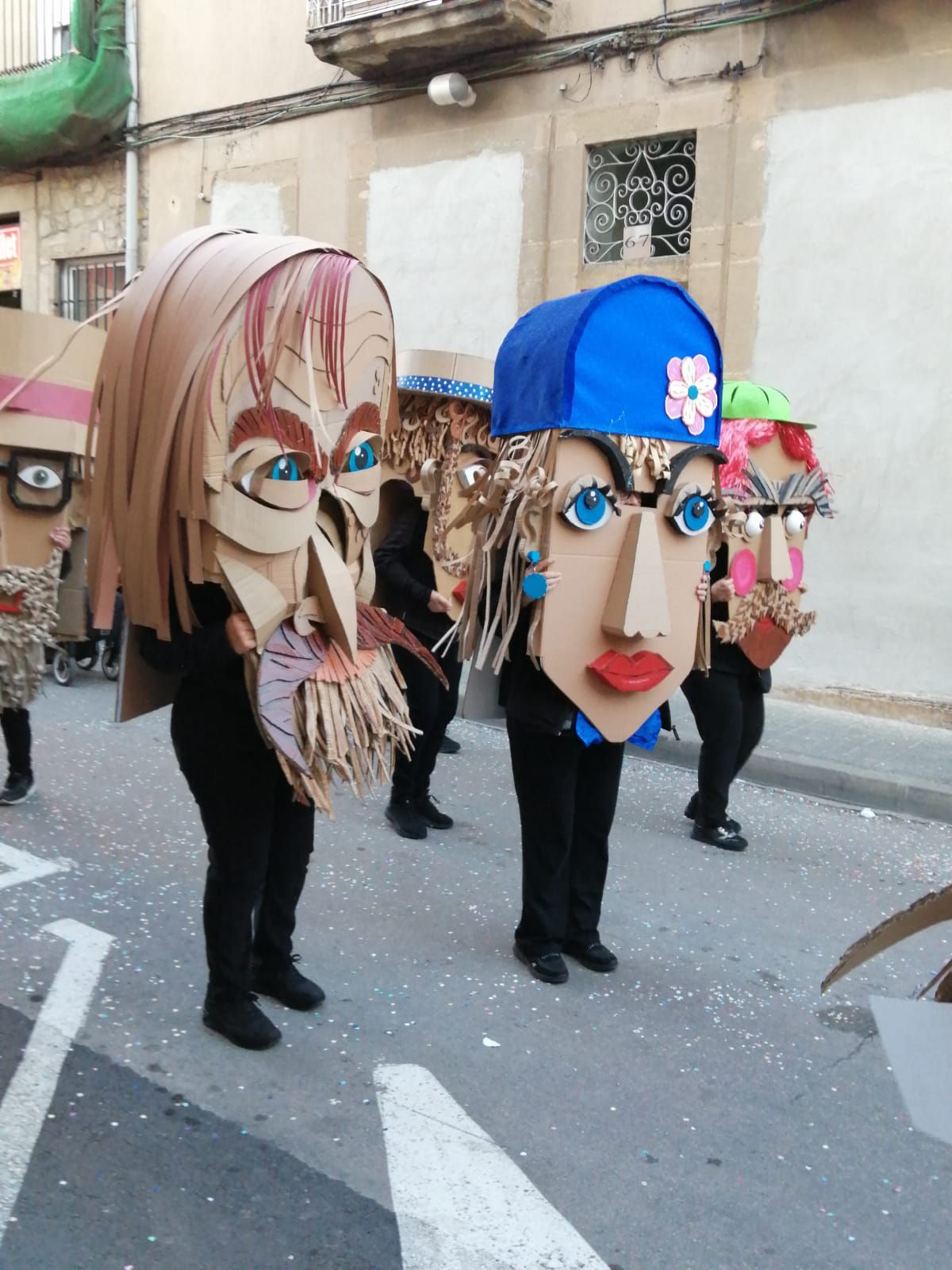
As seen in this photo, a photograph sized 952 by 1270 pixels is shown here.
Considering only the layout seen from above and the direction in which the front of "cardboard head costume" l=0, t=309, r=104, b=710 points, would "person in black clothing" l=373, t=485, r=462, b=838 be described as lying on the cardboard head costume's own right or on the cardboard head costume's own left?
on the cardboard head costume's own left

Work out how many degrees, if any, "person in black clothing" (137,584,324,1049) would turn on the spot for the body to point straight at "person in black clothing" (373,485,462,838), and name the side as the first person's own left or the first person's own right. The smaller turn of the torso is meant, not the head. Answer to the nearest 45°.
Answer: approximately 135° to the first person's own left

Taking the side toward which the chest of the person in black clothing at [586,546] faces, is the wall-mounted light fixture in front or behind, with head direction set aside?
behind

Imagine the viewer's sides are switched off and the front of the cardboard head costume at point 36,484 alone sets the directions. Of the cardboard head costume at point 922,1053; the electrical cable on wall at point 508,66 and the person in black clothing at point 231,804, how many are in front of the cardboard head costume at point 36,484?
2

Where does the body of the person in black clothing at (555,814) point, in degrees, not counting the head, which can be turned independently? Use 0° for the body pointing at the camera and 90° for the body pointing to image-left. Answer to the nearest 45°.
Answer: approximately 315°

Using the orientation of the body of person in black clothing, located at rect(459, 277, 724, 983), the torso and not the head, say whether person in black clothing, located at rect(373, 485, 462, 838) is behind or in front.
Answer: behind

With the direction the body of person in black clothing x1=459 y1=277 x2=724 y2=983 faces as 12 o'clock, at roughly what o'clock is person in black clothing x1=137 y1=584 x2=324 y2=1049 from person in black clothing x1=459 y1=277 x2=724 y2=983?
person in black clothing x1=137 y1=584 x2=324 y2=1049 is roughly at 3 o'clock from person in black clothing x1=459 y1=277 x2=724 y2=983.

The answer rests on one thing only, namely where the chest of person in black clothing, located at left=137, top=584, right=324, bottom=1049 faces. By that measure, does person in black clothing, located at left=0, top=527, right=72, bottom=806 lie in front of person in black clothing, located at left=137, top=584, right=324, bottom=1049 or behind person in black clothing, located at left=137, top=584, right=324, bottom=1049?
behind
